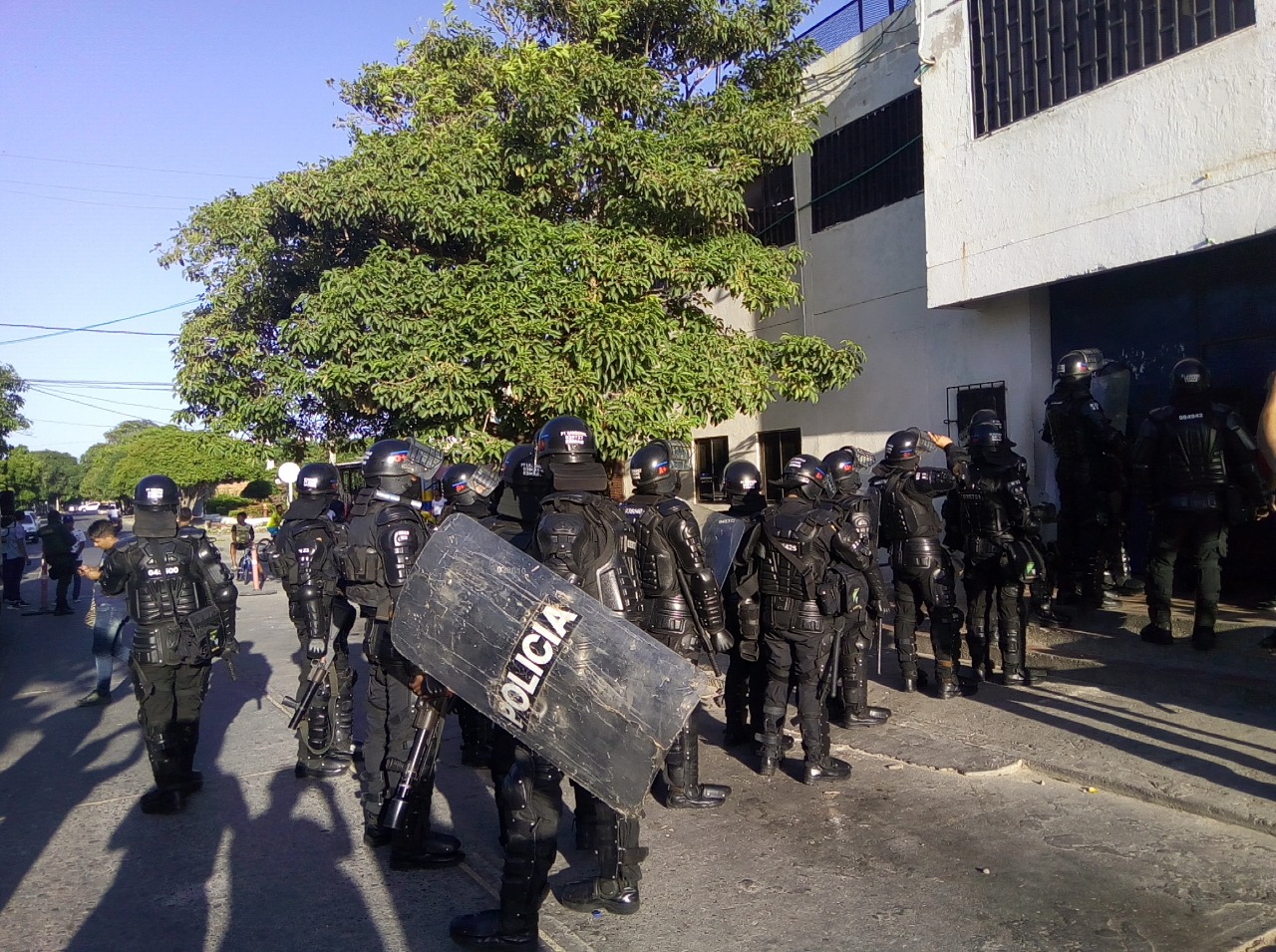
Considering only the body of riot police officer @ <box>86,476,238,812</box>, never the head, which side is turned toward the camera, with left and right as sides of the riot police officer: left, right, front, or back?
back

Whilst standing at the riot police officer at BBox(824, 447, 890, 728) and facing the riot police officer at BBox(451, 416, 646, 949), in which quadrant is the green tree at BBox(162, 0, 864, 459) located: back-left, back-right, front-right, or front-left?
back-right

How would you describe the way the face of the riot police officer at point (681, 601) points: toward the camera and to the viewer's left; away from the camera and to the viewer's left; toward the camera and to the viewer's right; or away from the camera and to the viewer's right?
away from the camera and to the viewer's right

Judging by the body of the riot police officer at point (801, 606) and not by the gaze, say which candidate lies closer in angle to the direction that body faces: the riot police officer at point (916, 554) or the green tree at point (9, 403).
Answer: the riot police officer

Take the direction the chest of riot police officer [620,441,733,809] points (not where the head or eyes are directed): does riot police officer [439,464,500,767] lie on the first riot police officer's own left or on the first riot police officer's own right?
on the first riot police officer's own left

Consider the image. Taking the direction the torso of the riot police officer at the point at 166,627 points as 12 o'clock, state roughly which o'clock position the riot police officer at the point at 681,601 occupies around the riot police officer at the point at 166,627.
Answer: the riot police officer at the point at 681,601 is roughly at 4 o'clock from the riot police officer at the point at 166,627.
